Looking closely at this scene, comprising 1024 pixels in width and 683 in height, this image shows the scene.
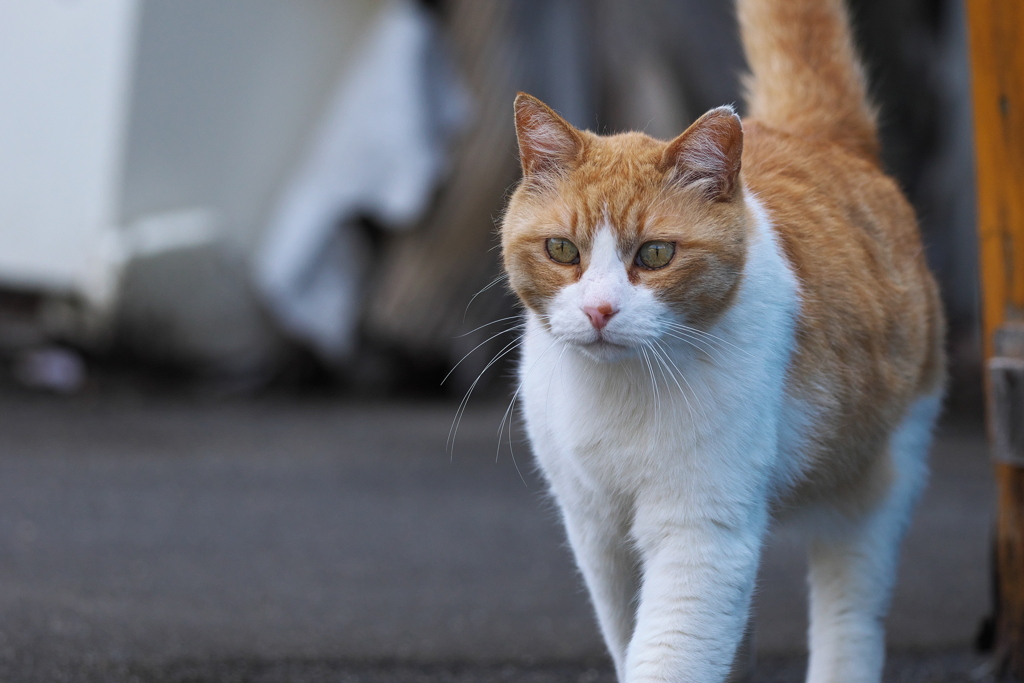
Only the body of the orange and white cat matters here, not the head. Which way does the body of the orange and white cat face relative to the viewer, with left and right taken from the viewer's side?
facing the viewer and to the left of the viewer
